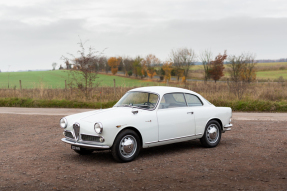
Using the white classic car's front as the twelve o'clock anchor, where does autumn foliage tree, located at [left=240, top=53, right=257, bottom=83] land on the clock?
The autumn foliage tree is roughly at 5 o'clock from the white classic car.

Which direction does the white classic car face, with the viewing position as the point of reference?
facing the viewer and to the left of the viewer
